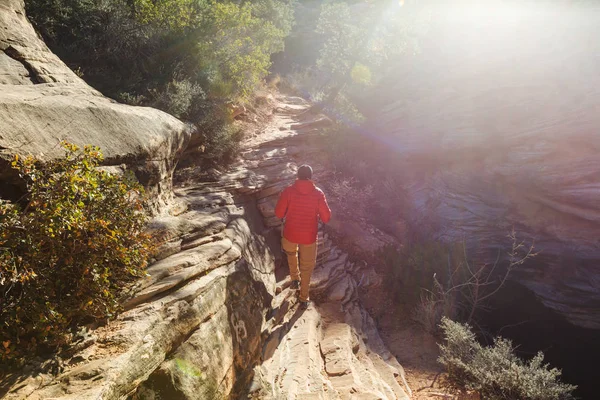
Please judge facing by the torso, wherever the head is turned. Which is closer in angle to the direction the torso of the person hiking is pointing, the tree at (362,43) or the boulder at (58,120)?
the tree

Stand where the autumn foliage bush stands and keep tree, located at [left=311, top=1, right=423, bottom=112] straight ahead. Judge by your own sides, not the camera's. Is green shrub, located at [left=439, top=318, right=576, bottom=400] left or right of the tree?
right

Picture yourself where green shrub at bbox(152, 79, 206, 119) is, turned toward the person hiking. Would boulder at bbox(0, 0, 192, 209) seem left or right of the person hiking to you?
right

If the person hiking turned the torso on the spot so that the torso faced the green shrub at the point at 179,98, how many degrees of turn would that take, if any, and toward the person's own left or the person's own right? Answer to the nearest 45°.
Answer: approximately 45° to the person's own left

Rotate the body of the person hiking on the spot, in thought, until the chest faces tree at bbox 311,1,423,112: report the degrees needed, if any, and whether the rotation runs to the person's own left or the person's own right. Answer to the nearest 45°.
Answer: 0° — they already face it

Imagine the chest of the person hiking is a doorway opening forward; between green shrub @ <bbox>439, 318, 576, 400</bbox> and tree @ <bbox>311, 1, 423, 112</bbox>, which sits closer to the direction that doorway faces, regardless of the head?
the tree

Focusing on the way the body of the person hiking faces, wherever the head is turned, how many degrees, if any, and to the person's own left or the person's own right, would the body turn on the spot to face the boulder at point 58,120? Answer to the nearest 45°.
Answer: approximately 90° to the person's own left

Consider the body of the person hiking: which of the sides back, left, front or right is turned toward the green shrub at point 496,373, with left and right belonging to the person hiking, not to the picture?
right

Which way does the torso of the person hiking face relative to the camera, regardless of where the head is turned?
away from the camera
